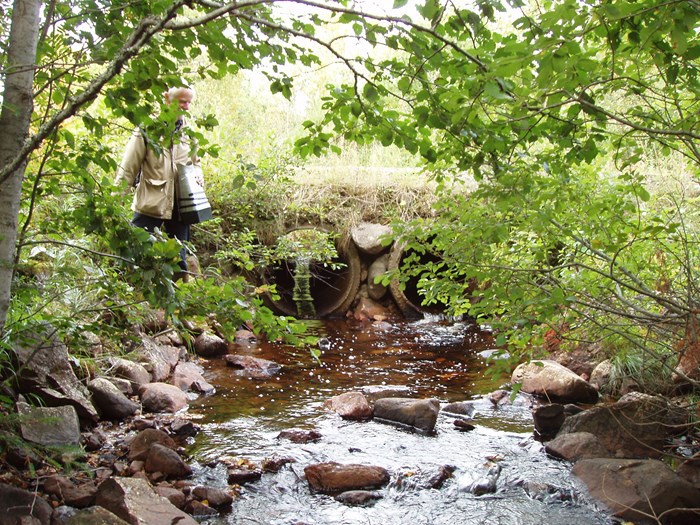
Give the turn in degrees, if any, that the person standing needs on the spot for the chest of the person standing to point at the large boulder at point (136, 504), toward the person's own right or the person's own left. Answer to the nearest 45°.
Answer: approximately 45° to the person's own right

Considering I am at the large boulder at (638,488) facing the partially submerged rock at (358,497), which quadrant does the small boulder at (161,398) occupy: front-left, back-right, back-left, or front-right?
front-right

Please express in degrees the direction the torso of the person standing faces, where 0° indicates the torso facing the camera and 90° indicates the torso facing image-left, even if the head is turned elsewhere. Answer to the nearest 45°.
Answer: approximately 315°

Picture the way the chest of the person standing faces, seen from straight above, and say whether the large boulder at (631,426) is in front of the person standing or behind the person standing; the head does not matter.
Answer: in front

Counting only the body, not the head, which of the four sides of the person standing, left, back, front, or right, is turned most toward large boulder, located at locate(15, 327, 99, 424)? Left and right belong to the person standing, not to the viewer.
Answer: right

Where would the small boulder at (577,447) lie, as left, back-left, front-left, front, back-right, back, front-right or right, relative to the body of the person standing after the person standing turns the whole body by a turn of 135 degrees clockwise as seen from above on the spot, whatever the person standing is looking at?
back-left

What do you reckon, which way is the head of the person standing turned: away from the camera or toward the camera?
toward the camera

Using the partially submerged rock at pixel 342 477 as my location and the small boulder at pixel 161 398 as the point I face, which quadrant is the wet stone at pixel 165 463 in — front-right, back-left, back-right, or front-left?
front-left

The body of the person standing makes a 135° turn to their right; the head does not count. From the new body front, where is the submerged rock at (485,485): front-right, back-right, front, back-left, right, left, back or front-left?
back-left

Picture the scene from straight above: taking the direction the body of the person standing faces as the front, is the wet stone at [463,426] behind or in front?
in front

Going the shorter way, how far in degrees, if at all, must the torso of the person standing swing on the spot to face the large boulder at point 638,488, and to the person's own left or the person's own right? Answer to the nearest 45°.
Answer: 0° — they already face it

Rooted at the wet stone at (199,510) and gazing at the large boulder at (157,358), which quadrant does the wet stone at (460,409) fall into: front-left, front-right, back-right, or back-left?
front-right

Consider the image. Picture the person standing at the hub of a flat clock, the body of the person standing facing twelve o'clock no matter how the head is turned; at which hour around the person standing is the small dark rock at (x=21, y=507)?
The small dark rock is roughly at 2 o'clock from the person standing.

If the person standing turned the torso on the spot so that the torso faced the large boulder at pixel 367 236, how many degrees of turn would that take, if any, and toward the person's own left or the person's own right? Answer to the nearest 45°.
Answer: approximately 90° to the person's own left
